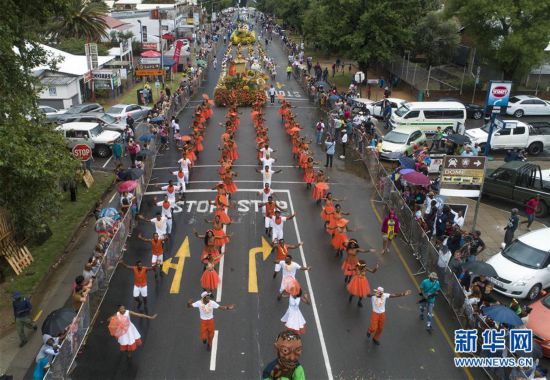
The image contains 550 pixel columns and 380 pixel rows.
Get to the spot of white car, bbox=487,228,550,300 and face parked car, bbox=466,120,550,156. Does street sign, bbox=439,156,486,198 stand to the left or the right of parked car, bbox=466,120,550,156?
left

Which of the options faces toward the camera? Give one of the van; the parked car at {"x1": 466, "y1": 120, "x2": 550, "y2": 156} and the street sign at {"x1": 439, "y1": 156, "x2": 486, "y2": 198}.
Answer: the street sign

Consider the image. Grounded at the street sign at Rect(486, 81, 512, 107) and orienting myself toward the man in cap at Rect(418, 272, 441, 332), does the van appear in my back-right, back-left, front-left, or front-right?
back-right

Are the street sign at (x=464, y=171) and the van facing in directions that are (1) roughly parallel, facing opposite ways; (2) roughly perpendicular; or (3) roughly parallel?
roughly perpendicular

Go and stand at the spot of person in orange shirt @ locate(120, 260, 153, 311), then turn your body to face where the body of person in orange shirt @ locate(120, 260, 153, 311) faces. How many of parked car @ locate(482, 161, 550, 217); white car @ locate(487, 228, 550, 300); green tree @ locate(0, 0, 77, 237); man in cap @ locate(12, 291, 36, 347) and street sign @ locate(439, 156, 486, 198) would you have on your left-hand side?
3

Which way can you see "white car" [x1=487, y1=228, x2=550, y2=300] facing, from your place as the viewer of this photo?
facing the viewer and to the left of the viewer

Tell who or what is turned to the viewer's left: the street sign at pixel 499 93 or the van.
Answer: the van

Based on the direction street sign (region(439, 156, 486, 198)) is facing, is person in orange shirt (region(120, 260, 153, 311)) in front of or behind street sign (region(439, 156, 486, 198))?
in front

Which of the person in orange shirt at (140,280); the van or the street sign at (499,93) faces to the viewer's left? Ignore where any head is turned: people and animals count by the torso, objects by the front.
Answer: the van

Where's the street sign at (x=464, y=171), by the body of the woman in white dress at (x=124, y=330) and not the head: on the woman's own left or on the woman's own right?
on the woman's own left

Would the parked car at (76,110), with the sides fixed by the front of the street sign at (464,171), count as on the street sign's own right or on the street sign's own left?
on the street sign's own right

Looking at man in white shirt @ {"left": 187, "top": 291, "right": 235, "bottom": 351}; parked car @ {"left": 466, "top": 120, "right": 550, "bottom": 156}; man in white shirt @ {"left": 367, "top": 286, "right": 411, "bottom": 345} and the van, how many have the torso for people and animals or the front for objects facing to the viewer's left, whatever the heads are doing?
2

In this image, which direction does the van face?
to the viewer's left

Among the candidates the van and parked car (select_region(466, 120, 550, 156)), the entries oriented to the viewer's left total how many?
2

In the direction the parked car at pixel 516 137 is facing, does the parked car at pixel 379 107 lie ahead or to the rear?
ahead

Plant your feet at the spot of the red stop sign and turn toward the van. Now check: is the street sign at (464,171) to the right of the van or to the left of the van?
right
